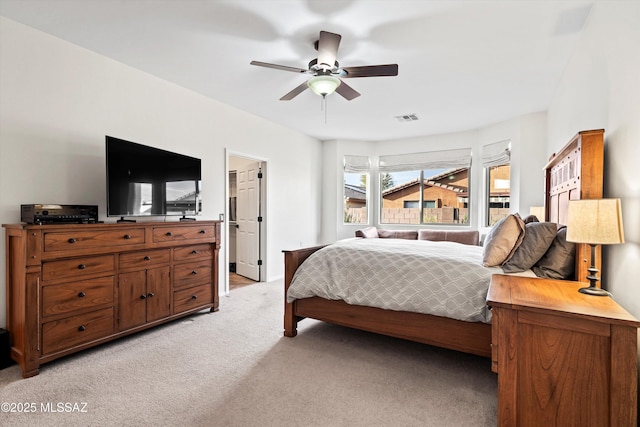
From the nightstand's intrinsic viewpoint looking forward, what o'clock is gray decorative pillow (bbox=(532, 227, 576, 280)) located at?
The gray decorative pillow is roughly at 3 o'clock from the nightstand.

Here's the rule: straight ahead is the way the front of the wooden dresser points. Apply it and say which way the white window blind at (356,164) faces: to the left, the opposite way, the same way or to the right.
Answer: to the right

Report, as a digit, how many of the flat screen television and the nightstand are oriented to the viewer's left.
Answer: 1

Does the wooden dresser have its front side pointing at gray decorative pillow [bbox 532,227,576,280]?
yes

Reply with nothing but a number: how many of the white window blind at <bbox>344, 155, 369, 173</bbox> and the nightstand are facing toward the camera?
1

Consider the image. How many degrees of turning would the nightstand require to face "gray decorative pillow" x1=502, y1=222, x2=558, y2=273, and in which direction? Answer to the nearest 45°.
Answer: approximately 90° to its right

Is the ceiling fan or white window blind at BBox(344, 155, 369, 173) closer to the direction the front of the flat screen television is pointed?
the ceiling fan

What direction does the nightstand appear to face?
to the viewer's left

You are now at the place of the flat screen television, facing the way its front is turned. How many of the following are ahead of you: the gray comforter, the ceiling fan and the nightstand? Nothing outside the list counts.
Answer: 3

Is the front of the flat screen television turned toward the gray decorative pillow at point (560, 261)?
yes

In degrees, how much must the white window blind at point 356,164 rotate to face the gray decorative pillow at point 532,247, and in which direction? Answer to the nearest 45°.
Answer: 0° — it already faces it

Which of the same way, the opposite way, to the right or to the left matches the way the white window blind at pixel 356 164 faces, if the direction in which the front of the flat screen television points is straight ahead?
to the right

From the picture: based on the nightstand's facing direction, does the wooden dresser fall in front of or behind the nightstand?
in front

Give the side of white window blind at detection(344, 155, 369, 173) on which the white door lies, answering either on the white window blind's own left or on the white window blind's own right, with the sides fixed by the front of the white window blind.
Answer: on the white window blind's own right
